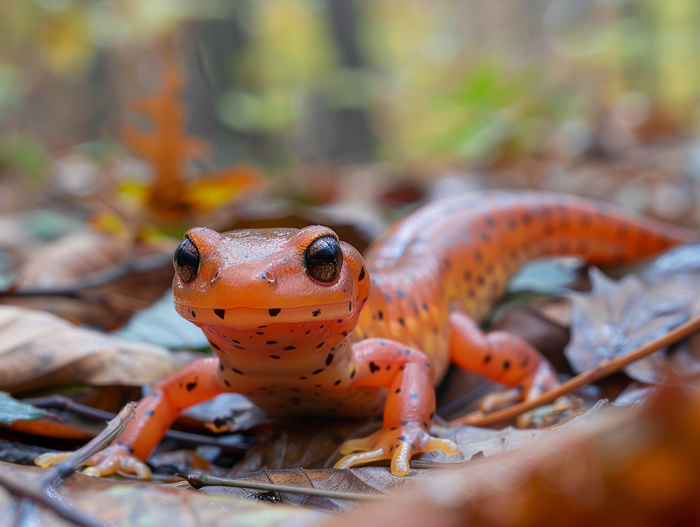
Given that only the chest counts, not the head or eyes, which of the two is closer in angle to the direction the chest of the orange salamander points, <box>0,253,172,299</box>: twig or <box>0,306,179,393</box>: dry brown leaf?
the dry brown leaf

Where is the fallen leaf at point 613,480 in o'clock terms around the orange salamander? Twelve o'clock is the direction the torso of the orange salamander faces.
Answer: The fallen leaf is roughly at 10 o'clock from the orange salamander.

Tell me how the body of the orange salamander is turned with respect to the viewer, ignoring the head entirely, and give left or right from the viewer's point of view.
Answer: facing the viewer and to the left of the viewer

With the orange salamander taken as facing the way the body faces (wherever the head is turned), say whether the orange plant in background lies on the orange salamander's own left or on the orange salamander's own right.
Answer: on the orange salamander's own right

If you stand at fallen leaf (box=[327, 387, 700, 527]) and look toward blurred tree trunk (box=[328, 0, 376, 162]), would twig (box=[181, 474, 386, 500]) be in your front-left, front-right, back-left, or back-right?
front-left

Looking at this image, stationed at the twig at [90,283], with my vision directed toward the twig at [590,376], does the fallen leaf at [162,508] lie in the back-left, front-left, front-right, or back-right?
front-right

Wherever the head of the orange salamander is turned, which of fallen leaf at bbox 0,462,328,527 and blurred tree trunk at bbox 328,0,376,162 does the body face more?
the fallen leaf

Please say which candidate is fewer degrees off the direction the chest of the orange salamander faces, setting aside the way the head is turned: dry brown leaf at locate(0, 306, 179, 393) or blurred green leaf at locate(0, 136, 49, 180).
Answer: the dry brown leaf
